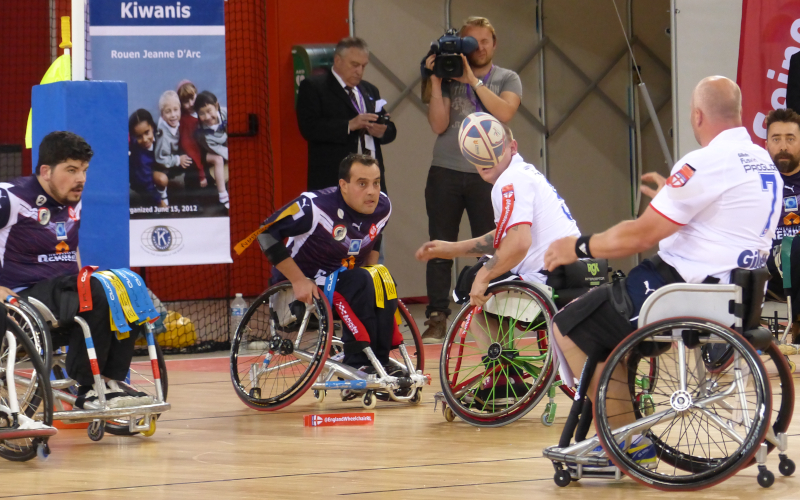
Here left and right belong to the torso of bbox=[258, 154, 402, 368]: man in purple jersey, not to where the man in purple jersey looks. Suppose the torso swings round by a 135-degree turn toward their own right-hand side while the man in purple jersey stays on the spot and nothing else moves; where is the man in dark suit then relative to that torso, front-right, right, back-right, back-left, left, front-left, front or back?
right

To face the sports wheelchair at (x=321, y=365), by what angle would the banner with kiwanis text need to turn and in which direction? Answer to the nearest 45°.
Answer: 0° — it already faces it

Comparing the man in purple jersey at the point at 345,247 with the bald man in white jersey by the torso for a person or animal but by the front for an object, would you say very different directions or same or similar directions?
very different directions

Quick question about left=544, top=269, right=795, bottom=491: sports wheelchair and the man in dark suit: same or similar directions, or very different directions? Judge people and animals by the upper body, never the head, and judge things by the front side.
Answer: very different directions

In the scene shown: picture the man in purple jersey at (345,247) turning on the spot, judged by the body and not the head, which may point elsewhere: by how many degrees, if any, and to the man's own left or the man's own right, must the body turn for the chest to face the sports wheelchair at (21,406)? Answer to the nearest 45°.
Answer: approximately 90° to the man's own right

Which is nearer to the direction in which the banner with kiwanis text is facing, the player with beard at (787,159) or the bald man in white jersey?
the bald man in white jersey

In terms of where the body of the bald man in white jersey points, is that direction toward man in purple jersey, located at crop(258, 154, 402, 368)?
yes

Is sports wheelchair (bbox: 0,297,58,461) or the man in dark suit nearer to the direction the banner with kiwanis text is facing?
the sports wheelchair

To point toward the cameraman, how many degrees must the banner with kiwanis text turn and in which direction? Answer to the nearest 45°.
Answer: approximately 90° to its left

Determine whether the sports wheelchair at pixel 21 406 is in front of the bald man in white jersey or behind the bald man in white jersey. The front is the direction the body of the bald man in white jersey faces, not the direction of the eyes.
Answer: in front

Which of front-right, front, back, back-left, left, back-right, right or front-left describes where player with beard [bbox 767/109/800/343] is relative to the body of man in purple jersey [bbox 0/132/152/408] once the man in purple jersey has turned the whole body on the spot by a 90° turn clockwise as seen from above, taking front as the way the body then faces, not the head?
back-left

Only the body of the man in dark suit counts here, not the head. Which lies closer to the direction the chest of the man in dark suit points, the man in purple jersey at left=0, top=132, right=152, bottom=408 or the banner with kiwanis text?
the man in purple jersey

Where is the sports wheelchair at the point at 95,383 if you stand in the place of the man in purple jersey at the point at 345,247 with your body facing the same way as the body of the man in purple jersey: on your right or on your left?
on your right

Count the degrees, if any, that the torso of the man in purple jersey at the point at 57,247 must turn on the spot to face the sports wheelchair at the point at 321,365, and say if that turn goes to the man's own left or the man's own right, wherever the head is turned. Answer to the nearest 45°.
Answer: approximately 45° to the man's own left

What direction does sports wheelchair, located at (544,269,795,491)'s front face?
to the viewer's left

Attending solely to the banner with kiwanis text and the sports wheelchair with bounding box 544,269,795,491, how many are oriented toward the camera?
1

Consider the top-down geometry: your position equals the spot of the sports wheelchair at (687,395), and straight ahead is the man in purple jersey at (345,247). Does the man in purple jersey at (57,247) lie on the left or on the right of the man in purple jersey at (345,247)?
left

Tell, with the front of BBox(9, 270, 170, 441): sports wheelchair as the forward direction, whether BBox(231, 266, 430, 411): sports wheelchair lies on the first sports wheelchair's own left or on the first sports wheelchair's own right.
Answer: on the first sports wheelchair's own left
